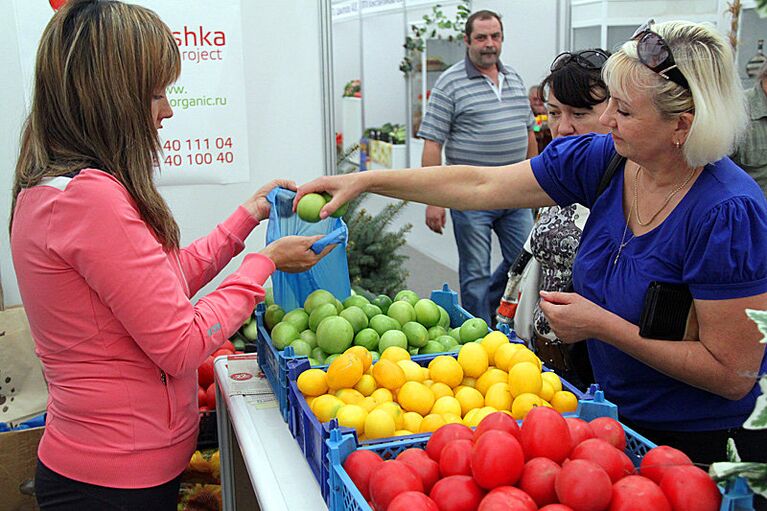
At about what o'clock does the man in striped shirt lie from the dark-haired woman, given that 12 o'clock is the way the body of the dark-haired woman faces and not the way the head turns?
The man in striped shirt is roughly at 4 o'clock from the dark-haired woman.

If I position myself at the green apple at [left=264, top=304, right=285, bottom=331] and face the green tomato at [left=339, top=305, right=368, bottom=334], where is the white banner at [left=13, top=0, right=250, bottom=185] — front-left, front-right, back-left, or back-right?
back-left

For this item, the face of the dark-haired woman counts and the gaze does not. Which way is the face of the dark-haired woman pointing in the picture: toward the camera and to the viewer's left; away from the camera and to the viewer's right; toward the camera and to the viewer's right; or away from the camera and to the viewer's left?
toward the camera and to the viewer's left

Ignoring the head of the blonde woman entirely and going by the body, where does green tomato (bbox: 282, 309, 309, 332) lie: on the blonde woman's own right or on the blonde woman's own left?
on the blonde woman's own right

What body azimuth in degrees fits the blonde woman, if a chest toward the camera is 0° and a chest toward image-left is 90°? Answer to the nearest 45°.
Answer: approximately 45°

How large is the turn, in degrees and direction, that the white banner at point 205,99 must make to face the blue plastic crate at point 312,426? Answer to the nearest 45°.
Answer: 0° — it already faces it

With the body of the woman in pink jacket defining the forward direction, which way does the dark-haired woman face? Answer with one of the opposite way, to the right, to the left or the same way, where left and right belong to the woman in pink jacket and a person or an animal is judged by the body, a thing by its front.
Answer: the opposite way

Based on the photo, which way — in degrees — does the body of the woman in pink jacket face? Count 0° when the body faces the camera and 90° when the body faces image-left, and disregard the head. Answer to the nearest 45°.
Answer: approximately 270°

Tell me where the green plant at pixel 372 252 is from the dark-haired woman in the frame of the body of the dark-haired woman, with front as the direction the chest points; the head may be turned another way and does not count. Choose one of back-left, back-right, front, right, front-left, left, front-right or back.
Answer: right

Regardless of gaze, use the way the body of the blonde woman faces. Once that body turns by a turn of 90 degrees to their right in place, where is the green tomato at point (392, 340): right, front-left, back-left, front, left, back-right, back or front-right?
front-left

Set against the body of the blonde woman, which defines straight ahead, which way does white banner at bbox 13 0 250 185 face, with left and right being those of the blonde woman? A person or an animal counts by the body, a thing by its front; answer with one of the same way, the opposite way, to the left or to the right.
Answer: to the left

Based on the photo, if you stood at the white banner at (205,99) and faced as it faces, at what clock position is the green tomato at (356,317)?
The green tomato is roughly at 12 o'clock from the white banner.
